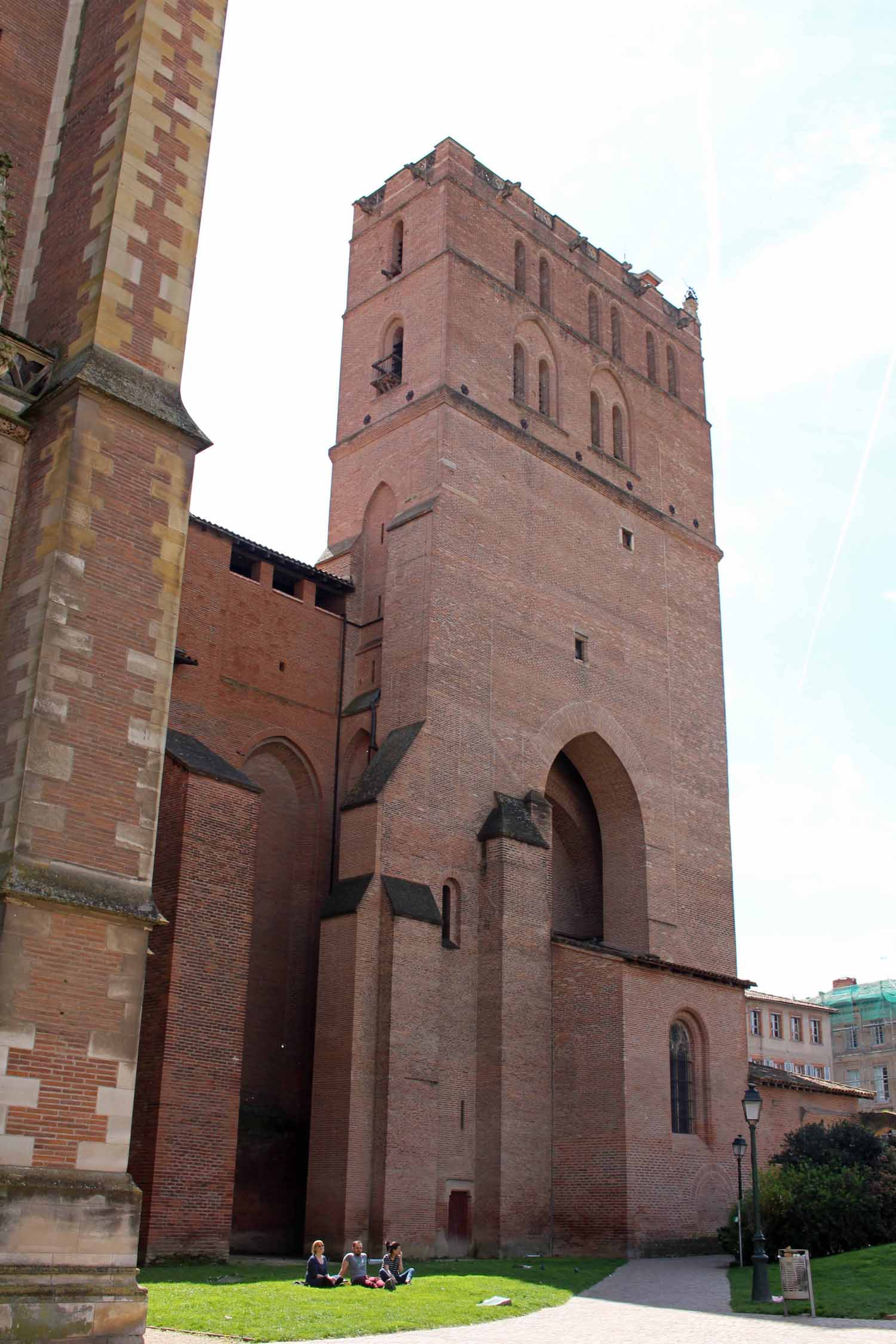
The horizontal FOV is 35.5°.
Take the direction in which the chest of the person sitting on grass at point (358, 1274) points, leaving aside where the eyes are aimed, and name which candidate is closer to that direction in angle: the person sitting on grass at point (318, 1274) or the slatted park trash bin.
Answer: the slatted park trash bin

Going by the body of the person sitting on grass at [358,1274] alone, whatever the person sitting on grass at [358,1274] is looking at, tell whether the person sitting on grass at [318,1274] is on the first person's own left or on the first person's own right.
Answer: on the first person's own right

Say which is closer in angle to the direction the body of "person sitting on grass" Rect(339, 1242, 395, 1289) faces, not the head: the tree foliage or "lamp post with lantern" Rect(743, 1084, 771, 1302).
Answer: the lamp post with lantern

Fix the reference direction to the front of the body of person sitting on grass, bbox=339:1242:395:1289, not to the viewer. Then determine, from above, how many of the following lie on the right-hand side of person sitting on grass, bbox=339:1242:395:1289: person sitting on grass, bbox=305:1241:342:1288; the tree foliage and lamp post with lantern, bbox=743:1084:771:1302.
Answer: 1

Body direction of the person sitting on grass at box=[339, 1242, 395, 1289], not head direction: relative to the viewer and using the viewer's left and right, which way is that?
facing the viewer and to the right of the viewer

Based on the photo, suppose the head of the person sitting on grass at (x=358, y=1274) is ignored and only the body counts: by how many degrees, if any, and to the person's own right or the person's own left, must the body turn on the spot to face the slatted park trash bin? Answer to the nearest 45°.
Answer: approximately 45° to the person's own left

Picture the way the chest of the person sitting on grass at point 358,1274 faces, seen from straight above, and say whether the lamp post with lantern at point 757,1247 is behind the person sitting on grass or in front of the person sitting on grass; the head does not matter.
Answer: in front

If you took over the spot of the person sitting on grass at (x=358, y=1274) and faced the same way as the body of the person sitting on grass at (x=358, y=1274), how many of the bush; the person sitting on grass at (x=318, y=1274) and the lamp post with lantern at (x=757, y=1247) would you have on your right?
1

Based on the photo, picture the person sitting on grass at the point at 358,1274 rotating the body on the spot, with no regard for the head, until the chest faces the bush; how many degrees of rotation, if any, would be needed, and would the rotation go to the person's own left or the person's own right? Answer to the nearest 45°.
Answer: approximately 90° to the person's own left
